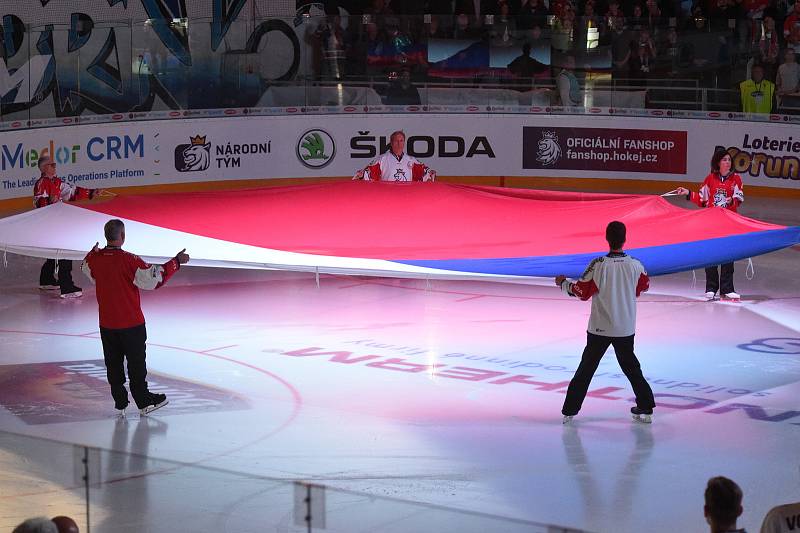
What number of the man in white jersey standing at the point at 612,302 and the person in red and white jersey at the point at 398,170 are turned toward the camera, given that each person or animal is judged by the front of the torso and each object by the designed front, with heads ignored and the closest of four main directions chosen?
1

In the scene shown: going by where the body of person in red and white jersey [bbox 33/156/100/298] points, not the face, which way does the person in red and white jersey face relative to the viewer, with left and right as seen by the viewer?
facing the viewer and to the right of the viewer

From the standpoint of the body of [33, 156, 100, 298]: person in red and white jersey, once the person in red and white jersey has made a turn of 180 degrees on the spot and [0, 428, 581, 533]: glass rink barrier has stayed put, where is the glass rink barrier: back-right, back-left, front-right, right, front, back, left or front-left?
back-left

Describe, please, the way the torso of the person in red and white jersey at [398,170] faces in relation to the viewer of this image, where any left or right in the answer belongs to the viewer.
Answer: facing the viewer

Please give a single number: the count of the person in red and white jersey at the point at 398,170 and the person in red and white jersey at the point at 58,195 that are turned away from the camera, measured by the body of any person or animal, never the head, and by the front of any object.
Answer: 0

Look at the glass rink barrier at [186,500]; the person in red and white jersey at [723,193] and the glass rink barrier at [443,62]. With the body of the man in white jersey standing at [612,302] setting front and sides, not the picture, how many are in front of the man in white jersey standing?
2

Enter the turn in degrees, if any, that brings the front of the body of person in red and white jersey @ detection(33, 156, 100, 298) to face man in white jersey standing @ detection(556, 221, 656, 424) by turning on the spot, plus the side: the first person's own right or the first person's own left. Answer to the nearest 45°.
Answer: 0° — they already face them

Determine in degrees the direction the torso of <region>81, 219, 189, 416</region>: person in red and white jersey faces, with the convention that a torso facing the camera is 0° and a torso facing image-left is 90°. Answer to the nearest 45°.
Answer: approximately 225°

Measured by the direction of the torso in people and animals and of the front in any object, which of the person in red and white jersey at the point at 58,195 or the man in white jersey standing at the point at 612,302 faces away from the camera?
the man in white jersey standing

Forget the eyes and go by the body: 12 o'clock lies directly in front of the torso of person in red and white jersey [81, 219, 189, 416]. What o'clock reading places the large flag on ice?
The large flag on ice is roughly at 12 o'clock from the person in red and white jersey.

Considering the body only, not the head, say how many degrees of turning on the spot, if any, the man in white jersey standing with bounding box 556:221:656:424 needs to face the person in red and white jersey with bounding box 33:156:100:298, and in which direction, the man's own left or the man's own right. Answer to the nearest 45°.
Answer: approximately 45° to the man's own left

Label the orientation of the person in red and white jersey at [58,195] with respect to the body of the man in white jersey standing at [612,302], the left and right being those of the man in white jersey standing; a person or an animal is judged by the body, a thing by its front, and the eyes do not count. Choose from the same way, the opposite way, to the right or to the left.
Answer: to the right

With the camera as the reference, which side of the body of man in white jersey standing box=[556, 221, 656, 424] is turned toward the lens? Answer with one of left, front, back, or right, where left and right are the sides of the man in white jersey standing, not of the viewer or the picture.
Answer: back

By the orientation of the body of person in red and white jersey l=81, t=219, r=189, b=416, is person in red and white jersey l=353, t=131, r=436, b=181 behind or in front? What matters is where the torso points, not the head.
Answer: in front

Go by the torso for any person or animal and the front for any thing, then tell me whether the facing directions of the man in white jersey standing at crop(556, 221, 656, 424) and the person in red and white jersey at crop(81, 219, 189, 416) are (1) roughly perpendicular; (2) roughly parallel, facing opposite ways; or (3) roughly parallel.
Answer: roughly parallel

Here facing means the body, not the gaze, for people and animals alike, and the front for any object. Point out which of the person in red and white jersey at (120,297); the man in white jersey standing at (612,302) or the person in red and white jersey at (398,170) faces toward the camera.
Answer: the person in red and white jersey at (398,170)

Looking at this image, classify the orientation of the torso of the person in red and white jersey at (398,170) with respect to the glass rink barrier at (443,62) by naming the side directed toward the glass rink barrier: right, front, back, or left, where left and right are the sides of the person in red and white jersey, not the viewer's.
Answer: back

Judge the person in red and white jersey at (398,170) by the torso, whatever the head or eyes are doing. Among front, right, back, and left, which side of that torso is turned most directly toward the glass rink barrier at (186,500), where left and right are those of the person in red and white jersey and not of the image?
front

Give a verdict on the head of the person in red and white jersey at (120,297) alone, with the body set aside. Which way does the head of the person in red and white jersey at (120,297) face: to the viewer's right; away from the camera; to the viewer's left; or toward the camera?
away from the camera
